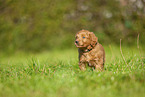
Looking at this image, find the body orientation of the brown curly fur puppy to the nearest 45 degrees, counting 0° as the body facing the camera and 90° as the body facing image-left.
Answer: approximately 45°
